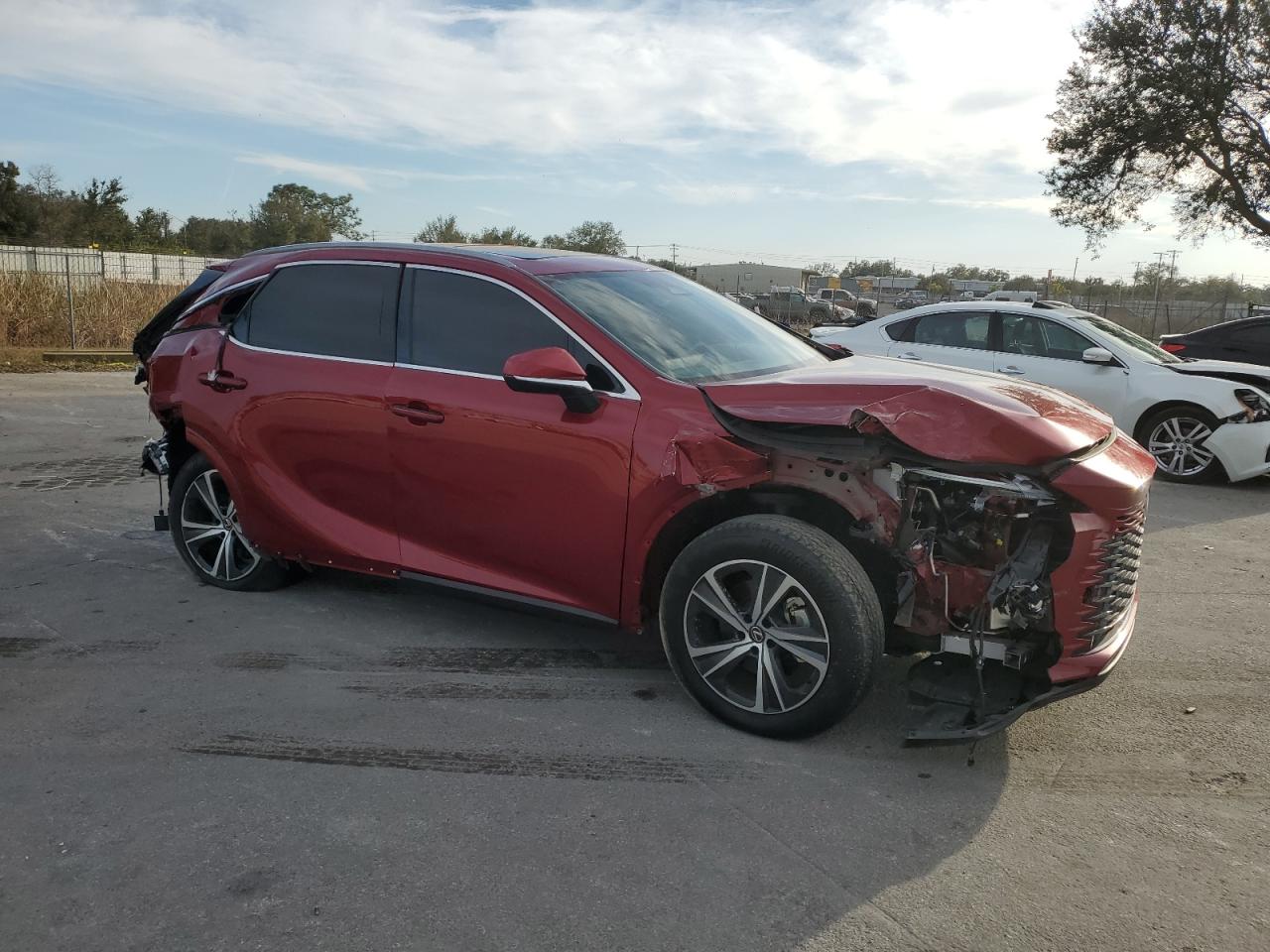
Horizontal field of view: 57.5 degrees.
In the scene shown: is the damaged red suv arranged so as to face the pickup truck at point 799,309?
no

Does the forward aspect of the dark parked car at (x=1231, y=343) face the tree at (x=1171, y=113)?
no

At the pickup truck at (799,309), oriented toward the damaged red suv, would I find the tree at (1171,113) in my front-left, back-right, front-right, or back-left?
front-left

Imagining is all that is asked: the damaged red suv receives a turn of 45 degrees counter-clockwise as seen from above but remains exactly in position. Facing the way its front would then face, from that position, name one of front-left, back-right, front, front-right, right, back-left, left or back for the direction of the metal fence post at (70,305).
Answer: back-left

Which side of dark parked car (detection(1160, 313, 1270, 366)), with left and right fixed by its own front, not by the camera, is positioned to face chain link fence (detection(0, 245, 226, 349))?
back

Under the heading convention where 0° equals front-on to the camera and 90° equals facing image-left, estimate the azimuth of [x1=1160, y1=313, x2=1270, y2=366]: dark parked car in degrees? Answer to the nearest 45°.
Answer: approximately 270°

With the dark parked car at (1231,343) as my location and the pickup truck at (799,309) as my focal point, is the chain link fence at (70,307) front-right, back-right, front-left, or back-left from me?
front-left

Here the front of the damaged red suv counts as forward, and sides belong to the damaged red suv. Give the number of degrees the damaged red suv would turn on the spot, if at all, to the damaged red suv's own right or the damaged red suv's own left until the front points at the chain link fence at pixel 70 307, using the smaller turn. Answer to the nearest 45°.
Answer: approximately 180°

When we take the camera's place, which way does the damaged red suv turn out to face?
facing the viewer and to the right of the viewer

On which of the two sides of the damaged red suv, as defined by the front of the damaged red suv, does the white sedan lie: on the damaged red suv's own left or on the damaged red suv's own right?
on the damaged red suv's own left

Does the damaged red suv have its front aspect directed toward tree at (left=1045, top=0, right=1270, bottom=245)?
no

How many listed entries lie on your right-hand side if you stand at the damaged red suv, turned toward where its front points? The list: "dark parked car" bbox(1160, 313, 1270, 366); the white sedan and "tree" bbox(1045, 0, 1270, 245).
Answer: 0

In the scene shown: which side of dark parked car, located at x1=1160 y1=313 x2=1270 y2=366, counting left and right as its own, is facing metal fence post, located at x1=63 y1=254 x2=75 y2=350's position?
back

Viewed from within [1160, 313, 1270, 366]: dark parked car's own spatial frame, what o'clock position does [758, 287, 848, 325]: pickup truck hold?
The pickup truck is roughly at 8 o'clock from the dark parked car.

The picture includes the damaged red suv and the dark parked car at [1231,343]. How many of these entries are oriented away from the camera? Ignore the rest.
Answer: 0

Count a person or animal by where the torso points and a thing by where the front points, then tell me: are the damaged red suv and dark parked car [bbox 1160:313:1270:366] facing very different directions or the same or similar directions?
same or similar directions
